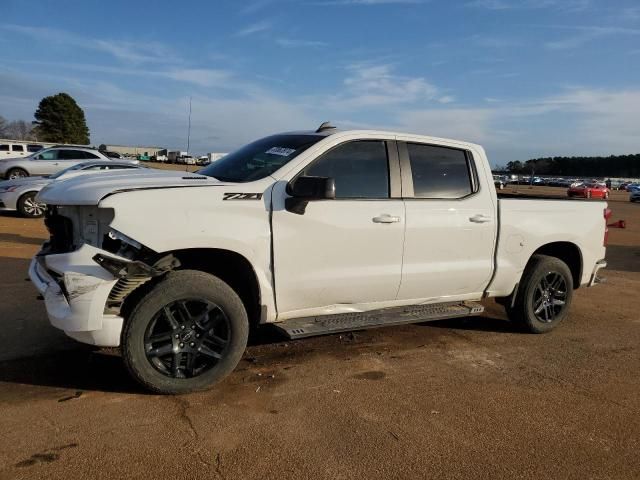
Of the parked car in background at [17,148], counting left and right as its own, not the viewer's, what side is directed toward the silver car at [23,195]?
left

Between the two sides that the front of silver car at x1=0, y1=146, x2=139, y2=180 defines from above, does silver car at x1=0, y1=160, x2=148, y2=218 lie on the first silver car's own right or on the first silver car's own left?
on the first silver car's own left

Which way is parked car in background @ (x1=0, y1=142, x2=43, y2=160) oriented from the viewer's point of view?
to the viewer's left

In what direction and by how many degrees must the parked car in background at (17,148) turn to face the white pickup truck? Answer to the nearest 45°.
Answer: approximately 90° to its left

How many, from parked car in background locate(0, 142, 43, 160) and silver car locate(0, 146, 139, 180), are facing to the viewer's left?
2

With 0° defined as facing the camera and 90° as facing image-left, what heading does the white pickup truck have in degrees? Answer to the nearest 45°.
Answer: approximately 45°

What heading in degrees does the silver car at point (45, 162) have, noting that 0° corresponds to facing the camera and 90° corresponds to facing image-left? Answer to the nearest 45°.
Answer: approximately 90°

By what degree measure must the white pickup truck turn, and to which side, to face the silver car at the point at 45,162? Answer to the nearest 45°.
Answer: approximately 90° to its right

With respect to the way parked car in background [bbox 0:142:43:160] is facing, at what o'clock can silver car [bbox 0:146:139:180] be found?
The silver car is roughly at 9 o'clock from the parked car in background.

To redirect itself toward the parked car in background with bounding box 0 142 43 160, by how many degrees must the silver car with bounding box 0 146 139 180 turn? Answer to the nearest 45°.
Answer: approximately 90° to its right
